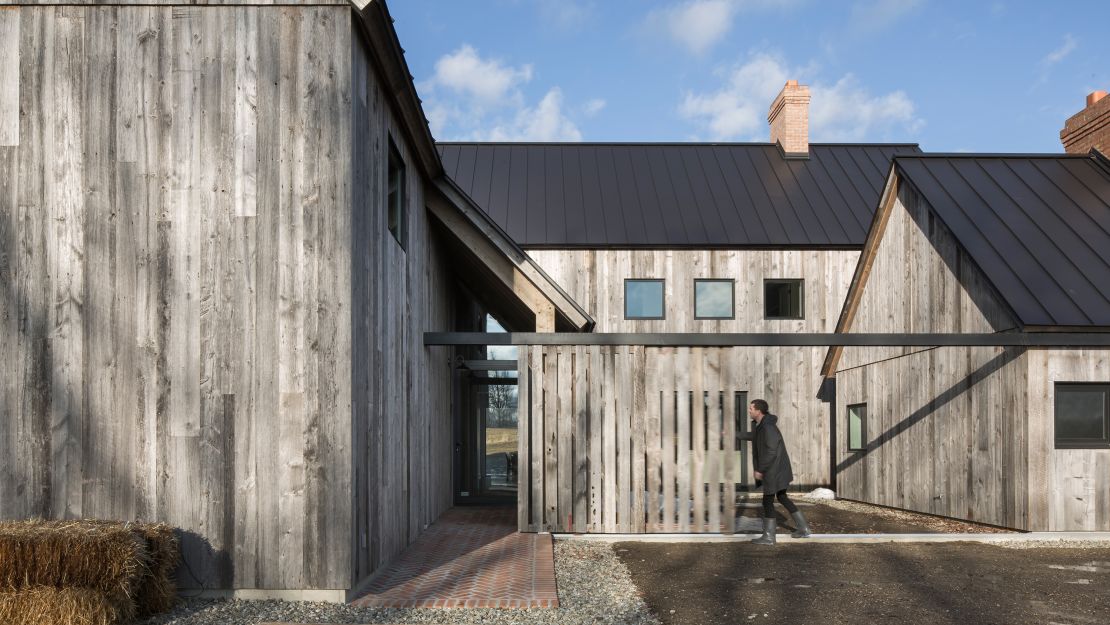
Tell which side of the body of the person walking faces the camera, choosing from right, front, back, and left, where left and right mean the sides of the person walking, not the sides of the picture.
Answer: left

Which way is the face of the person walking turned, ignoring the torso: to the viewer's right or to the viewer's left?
to the viewer's left

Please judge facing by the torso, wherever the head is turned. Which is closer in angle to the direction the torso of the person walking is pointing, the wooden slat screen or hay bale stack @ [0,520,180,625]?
the wooden slat screen

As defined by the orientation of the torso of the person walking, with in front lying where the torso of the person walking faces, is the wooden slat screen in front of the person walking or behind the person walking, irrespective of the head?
in front

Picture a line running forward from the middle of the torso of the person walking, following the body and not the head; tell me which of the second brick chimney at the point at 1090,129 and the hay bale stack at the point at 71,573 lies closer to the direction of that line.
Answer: the hay bale stack
